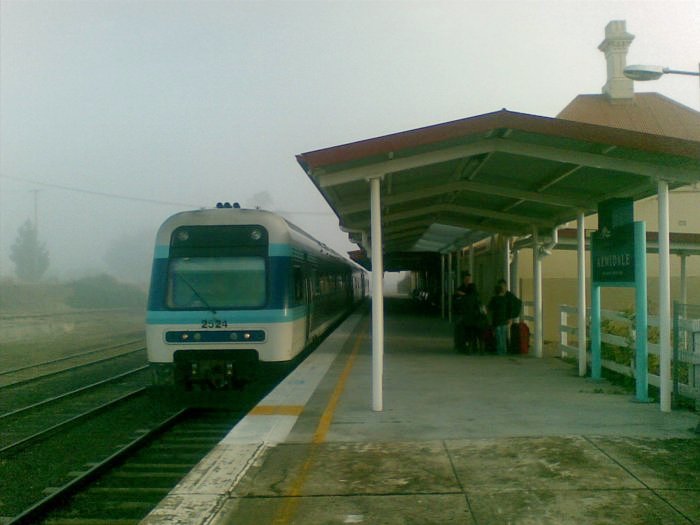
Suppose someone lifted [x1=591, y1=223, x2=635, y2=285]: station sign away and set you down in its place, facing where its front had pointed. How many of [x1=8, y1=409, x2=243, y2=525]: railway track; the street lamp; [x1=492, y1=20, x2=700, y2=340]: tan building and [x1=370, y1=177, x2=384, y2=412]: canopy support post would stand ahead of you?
2

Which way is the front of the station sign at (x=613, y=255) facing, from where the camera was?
facing the viewer and to the left of the viewer

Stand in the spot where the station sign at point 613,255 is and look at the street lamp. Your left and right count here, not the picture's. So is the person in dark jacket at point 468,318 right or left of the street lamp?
left

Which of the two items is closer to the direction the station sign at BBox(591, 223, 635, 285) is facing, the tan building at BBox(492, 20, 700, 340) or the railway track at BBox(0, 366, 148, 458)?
the railway track

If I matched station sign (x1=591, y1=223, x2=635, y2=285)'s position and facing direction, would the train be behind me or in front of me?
in front

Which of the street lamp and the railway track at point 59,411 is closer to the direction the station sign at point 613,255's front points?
the railway track

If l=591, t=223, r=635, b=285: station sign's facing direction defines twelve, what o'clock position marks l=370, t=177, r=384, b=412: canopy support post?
The canopy support post is roughly at 12 o'clock from the station sign.

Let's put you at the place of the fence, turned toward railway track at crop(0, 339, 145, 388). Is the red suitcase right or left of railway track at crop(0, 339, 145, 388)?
right

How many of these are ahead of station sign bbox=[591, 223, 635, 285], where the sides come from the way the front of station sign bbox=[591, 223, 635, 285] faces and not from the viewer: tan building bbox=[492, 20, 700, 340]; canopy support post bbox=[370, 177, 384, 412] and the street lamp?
1

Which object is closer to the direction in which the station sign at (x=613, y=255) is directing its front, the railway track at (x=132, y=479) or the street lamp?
the railway track

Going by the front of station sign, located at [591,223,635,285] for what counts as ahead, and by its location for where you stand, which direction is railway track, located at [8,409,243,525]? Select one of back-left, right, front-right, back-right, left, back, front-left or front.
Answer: front

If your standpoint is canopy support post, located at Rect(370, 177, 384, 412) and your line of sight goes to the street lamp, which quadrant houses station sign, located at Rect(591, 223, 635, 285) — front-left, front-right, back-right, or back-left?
front-right

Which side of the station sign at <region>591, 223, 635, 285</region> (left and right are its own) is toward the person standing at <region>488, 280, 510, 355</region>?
right
